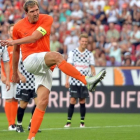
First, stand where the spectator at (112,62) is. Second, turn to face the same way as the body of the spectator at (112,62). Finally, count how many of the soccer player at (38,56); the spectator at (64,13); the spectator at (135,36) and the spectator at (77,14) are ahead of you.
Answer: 1

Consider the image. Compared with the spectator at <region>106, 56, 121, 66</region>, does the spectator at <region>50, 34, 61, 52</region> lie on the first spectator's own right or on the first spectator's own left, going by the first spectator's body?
on the first spectator's own right

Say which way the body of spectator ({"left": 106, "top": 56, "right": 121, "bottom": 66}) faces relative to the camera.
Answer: toward the camera

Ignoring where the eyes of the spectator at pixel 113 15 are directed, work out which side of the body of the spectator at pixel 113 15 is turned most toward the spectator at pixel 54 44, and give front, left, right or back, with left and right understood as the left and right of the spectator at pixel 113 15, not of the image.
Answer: right

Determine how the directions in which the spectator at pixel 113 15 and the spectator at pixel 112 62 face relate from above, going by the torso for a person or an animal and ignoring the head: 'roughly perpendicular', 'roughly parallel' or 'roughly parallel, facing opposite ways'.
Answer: roughly parallel

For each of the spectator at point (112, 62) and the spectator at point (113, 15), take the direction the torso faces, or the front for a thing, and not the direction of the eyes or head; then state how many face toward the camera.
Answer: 2

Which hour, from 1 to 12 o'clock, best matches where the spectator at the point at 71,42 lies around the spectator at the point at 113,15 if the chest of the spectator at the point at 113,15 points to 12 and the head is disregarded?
the spectator at the point at 71,42 is roughly at 2 o'clock from the spectator at the point at 113,15.

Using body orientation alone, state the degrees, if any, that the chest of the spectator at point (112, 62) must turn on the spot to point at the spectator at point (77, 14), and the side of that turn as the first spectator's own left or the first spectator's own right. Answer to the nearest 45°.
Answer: approximately 135° to the first spectator's own right

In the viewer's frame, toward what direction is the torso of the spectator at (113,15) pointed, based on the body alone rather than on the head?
toward the camera

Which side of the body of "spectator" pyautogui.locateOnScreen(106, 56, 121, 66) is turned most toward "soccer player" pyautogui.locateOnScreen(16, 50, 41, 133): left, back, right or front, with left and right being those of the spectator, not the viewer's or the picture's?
front

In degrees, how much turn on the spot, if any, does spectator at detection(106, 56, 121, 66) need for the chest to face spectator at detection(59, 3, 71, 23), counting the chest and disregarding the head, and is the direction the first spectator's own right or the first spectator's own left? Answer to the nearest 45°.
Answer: approximately 135° to the first spectator's own right

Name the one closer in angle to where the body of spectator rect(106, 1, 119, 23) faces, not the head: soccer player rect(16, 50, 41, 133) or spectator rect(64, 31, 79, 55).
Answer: the soccer player
